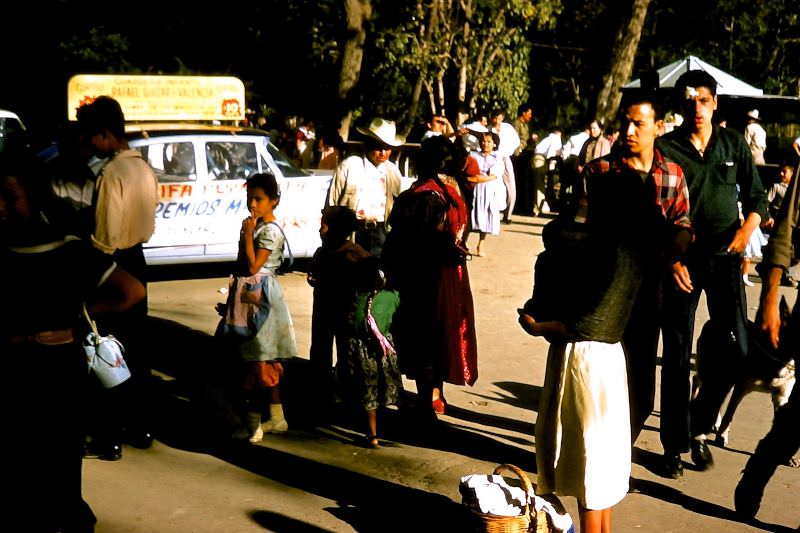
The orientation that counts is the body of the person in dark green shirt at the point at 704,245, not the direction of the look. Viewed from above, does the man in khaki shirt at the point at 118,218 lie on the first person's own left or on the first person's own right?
on the first person's own right

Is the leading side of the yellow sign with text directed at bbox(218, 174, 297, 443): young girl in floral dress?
yes

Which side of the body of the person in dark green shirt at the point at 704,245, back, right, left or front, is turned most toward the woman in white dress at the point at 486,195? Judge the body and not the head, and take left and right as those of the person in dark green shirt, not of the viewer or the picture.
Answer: back

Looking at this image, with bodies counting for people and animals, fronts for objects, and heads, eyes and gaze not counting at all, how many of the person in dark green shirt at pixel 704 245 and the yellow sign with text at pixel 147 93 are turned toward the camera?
2

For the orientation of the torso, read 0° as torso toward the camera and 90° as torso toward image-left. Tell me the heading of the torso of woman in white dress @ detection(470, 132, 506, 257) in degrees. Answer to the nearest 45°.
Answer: approximately 0°

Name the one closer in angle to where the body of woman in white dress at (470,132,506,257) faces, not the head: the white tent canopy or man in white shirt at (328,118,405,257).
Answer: the man in white shirt

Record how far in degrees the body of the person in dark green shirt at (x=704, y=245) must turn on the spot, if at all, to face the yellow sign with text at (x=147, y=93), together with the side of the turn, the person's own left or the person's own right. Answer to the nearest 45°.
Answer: approximately 135° to the person's own right

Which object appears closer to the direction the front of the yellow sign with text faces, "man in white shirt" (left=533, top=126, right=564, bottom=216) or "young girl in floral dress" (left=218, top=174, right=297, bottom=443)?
the young girl in floral dress
